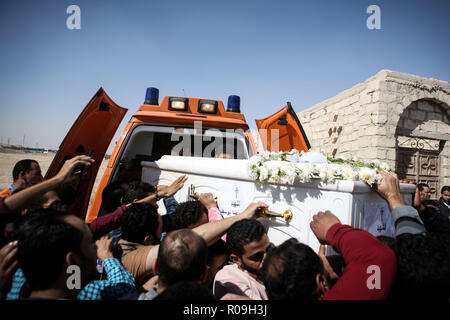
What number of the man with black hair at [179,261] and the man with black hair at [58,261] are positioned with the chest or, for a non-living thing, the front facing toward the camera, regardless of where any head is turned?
0

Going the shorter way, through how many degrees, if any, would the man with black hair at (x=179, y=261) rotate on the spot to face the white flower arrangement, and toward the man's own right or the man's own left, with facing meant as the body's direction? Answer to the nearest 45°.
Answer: approximately 45° to the man's own right

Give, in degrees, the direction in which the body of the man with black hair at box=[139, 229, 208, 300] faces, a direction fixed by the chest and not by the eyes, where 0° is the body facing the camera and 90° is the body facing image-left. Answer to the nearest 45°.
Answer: approximately 180°

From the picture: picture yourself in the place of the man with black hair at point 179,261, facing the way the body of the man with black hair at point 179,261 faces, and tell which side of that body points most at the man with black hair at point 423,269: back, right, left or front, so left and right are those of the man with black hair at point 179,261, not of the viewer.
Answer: right

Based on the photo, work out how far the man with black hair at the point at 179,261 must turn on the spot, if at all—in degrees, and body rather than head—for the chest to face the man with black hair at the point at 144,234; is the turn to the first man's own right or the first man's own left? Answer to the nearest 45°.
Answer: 0° — they already face them

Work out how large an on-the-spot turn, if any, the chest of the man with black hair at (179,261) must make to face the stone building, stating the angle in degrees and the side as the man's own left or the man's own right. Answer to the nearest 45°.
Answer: approximately 45° to the man's own right

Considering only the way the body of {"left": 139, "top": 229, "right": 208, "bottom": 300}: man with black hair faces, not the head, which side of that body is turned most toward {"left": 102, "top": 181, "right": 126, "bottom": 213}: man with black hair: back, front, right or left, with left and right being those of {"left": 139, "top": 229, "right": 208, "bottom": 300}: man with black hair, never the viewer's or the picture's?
front

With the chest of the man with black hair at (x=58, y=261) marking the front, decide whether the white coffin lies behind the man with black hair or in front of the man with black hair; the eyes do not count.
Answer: in front

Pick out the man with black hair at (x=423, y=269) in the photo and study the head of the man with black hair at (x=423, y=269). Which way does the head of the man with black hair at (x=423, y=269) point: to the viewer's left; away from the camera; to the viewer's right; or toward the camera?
away from the camera

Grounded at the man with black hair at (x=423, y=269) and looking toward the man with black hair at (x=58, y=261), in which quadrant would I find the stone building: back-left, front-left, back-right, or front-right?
back-right

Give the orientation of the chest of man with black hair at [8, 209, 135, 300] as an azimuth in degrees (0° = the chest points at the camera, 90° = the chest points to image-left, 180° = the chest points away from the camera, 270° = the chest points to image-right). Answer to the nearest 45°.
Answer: approximately 225°

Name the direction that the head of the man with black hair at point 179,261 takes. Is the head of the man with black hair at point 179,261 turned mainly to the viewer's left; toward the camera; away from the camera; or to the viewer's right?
away from the camera

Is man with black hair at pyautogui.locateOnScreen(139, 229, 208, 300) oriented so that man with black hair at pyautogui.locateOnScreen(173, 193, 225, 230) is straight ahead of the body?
yes
